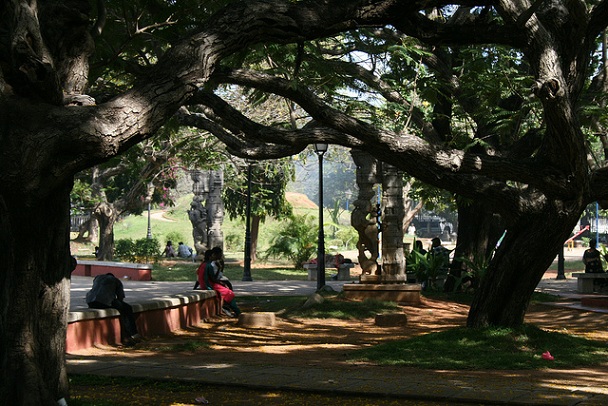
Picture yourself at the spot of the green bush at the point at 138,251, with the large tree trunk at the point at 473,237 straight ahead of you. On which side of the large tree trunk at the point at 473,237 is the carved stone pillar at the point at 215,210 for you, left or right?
left

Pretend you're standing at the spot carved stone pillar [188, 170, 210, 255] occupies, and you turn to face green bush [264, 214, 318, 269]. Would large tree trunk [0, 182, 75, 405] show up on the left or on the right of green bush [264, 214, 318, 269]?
right
